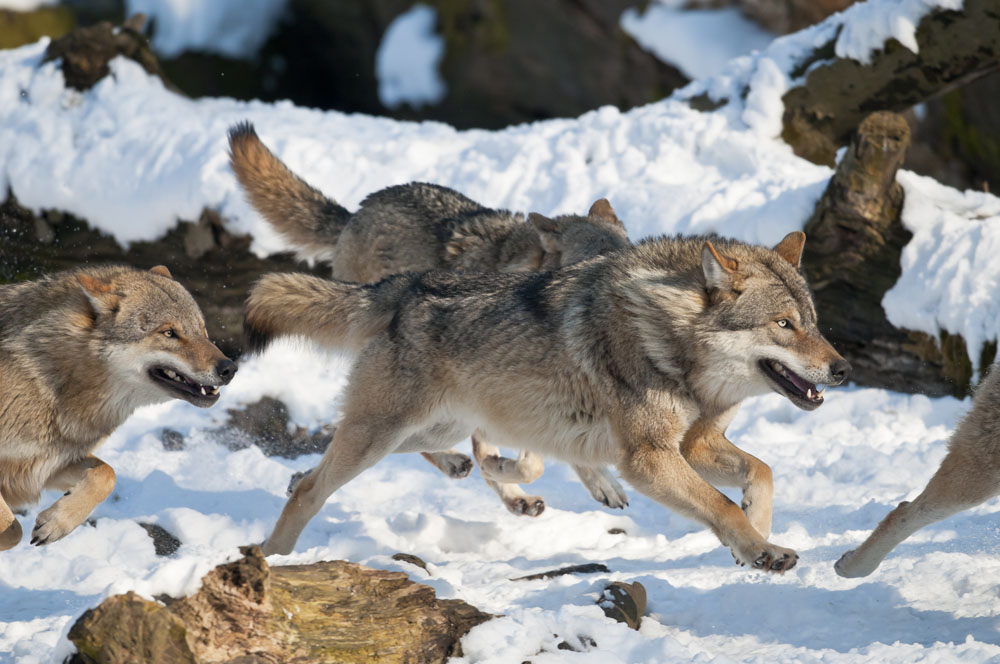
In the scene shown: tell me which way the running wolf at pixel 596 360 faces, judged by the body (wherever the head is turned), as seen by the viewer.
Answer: to the viewer's right

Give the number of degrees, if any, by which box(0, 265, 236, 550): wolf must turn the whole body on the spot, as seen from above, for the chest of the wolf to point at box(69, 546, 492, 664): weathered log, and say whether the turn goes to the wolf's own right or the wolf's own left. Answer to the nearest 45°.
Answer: approximately 45° to the wolf's own right

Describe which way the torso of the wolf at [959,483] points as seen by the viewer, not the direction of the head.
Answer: to the viewer's right

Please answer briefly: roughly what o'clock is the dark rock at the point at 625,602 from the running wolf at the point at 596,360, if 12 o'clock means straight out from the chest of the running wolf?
The dark rock is roughly at 2 o'clock from the running wolf.

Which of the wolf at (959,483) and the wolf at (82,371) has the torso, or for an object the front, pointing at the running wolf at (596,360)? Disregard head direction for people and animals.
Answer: the wolf at (82,371)

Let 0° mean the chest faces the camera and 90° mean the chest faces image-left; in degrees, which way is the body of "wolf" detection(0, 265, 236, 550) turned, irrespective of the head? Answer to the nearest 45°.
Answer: approximately 270°

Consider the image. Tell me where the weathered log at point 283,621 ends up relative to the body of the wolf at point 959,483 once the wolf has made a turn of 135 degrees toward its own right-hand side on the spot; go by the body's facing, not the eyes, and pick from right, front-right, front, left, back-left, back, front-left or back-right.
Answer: front

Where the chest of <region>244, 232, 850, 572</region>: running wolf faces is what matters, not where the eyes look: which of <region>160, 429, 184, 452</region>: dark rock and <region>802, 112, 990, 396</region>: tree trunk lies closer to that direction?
the tree trunk
